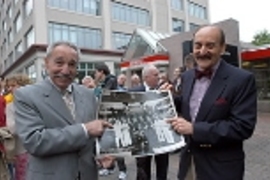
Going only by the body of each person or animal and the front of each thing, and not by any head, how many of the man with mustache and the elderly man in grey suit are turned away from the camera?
0

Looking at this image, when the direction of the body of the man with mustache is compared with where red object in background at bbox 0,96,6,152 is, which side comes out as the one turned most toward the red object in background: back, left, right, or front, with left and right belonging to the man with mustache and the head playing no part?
right

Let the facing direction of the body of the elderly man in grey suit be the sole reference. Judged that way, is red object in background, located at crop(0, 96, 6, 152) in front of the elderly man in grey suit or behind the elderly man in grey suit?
behind

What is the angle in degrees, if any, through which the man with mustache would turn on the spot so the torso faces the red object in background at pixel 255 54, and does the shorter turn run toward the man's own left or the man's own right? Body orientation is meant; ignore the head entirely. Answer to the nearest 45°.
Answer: approximately 135° to the man's own right

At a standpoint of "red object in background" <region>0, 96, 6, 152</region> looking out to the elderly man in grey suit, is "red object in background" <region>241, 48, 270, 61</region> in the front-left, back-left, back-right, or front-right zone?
back-left

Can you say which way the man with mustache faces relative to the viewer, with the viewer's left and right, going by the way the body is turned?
facing the viewer and to the left of the viewer

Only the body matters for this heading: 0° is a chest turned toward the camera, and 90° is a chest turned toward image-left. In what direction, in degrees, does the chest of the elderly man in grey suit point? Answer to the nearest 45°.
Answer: approximately 315°

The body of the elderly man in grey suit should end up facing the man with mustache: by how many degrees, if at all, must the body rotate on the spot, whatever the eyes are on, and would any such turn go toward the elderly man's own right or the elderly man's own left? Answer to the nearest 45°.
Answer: approximately 45° to the elderly man's own left

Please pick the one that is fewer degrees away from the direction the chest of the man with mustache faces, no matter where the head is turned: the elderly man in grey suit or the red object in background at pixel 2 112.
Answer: the elderly man in grey suit
